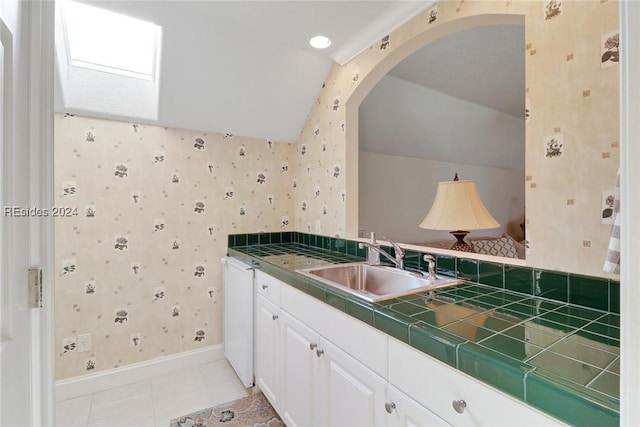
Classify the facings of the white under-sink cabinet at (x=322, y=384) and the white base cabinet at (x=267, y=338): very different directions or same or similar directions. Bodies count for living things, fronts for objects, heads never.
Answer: same or similar directions

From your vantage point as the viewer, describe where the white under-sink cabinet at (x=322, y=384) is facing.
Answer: facing the viewer and to the left of the viewer

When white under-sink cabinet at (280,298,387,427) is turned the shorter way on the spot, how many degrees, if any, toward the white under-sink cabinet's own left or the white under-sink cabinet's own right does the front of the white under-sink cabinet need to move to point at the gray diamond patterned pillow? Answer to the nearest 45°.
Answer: approximately 180°

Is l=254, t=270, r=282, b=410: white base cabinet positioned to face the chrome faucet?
no

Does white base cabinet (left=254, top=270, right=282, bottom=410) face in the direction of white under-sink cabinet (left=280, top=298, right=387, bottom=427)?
no

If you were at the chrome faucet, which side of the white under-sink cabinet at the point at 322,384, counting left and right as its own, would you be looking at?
back

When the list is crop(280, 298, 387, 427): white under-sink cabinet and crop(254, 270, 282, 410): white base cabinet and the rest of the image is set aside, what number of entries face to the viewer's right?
0

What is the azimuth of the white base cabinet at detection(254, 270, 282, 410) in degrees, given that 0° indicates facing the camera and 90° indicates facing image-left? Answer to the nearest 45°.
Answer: approximately 45°
